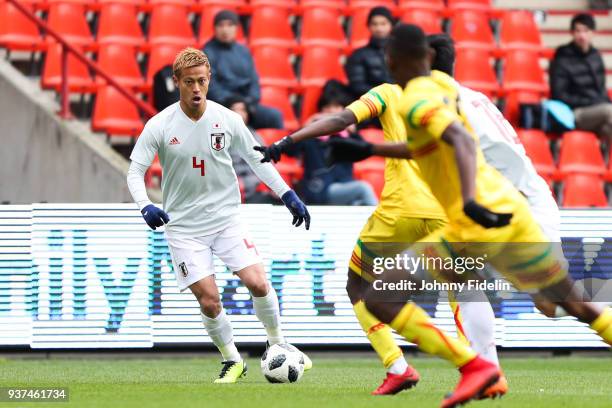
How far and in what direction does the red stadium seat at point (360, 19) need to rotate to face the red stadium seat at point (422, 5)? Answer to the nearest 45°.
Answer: approximately 135° to its left

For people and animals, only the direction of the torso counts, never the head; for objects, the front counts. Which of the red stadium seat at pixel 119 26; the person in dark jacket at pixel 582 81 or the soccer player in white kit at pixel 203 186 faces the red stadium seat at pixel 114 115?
the red stadium seat at pixel 119 26

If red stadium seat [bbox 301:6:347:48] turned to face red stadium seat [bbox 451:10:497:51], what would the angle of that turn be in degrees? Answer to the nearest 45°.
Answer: approximately 90° to its left

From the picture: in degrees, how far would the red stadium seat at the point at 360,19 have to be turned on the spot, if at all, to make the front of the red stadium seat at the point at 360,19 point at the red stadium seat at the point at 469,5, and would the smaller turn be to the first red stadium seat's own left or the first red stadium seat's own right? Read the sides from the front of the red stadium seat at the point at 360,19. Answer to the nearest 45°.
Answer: approximately 135° to the first red stadium seat's own left

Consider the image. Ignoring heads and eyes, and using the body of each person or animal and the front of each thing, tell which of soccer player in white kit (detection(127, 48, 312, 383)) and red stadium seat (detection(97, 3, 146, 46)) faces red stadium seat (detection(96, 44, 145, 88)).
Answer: red stadium seat (detection(97, 3, 146, 46))

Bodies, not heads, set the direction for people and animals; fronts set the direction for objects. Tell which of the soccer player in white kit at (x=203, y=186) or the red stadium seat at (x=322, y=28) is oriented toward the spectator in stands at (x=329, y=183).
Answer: the red stadium seat

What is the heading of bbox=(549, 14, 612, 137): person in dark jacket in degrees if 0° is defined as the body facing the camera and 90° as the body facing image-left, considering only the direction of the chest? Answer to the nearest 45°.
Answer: approximately 315°

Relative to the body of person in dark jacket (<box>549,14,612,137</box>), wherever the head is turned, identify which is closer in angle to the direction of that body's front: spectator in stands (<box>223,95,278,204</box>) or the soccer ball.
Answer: the soccer ball

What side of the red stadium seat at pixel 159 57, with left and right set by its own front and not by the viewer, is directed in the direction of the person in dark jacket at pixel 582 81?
left
